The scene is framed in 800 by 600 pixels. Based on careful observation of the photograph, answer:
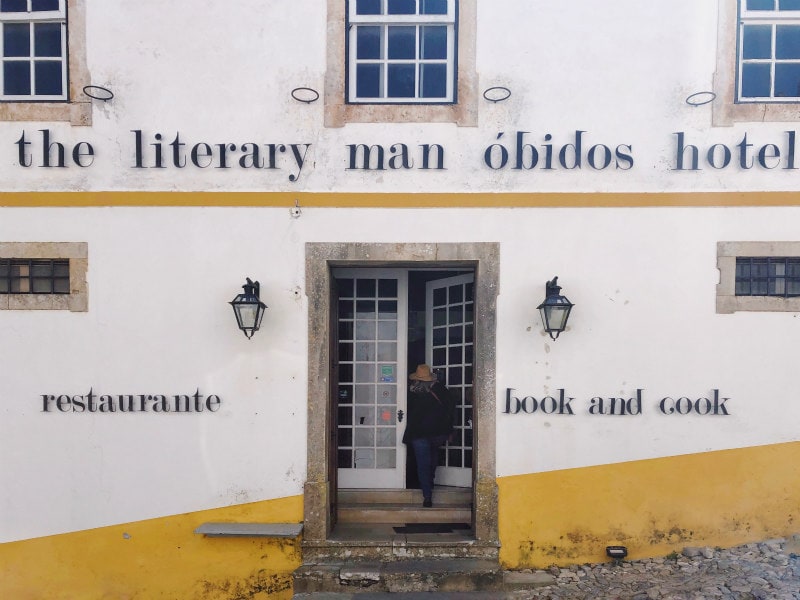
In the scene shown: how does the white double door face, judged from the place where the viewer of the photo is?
facing the viewer
